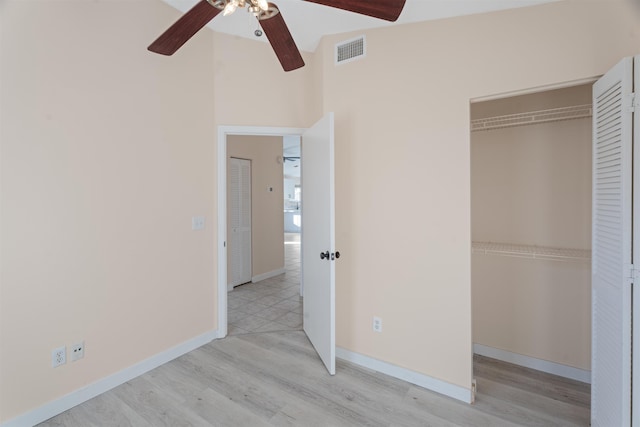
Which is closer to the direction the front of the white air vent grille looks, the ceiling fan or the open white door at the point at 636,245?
the ceiling fan

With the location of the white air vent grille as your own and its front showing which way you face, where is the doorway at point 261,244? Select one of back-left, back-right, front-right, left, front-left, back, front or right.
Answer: right

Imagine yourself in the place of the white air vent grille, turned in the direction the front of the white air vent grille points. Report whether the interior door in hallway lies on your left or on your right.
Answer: on your right

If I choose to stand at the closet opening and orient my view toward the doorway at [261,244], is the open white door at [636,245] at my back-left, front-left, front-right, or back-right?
back-left

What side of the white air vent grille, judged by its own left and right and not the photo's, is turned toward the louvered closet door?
left

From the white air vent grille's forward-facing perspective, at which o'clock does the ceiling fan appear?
The ceiling fan is roughly at 11 o'clock from the white air vent grille.

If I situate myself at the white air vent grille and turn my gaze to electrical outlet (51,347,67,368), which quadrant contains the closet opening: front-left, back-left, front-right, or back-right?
back-left

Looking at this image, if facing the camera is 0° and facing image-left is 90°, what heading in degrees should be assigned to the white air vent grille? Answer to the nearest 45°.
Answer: approximately 45°
